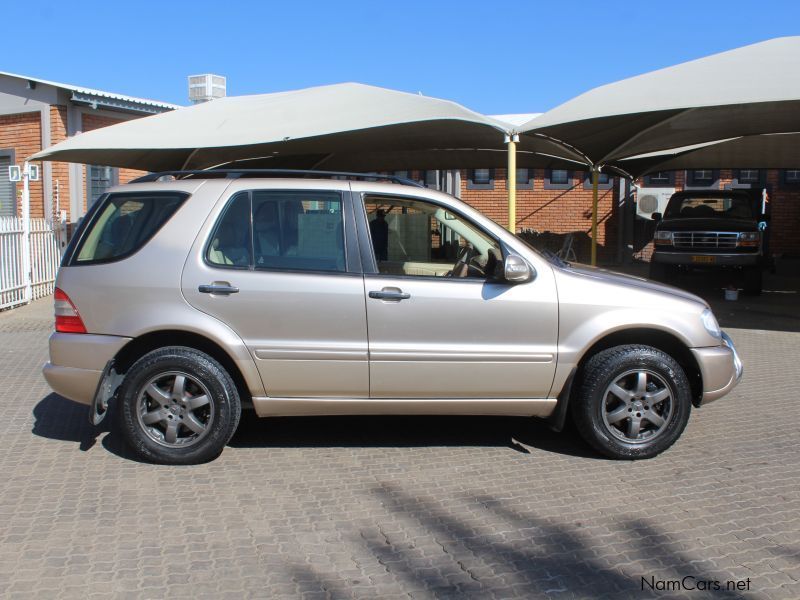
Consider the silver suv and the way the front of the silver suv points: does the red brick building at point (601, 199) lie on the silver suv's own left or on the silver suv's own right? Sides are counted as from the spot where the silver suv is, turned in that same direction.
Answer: on the silver suv's own left

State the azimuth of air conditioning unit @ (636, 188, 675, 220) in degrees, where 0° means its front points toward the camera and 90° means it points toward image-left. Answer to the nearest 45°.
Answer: approximately 0°

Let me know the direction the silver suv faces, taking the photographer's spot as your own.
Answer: facing to the right of the viewer

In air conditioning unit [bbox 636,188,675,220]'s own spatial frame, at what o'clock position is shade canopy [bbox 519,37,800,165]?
The shade canopy is roughly at 12 o'clock from the air conditioning unit.

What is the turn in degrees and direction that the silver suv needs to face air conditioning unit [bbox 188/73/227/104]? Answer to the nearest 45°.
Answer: approximately 90° to its left

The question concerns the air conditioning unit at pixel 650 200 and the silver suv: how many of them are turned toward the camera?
1

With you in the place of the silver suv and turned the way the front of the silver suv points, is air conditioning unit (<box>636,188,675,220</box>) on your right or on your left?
on your left

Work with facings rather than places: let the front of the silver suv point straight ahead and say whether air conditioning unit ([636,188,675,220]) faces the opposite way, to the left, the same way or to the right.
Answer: to the right
